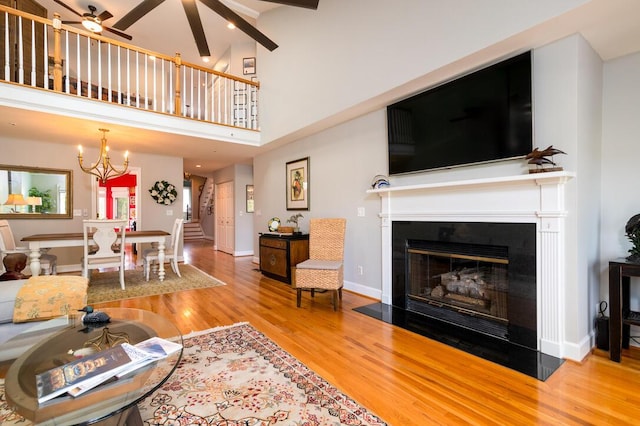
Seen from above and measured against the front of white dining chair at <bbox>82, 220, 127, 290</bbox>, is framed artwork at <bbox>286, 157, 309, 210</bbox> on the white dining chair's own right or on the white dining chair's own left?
on the white dining chair's own right

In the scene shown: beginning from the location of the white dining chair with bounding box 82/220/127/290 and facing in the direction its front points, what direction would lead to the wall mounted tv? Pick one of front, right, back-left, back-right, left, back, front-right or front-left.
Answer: back-right

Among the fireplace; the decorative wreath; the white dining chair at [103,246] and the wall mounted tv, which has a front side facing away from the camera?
the white dining chair

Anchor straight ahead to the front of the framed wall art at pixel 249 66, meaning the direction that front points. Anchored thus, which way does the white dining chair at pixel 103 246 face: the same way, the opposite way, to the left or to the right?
the opposite way

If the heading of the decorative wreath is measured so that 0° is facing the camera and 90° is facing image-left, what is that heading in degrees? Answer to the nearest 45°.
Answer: approximately 0°

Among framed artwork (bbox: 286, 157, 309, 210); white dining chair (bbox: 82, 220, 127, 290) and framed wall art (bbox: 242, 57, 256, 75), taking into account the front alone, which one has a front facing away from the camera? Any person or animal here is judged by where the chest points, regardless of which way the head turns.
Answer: the white dining chair

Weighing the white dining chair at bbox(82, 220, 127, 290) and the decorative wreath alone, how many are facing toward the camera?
1

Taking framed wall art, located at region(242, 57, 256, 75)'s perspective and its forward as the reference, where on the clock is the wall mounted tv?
The wall mounted tv is roughly at 11 o'clock from the framed wall art.
